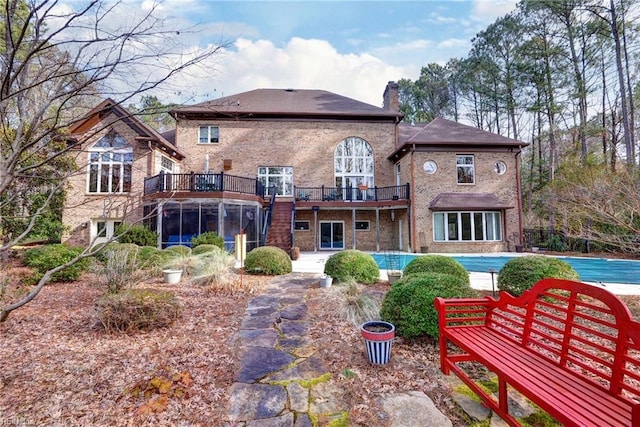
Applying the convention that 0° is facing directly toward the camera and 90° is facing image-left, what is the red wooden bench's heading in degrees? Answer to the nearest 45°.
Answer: approximately 45°

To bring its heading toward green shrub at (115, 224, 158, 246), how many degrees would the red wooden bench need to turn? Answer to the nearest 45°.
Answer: approximately 45° to its right

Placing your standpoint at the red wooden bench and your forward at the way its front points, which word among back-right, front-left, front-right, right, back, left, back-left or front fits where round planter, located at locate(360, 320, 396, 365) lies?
front-right

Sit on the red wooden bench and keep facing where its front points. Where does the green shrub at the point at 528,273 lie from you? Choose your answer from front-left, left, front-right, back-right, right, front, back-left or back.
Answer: back-right

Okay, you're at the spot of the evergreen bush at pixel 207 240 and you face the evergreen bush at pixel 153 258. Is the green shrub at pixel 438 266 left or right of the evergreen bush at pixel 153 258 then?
left

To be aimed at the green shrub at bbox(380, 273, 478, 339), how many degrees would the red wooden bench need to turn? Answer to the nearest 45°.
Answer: approximately 90° to its right

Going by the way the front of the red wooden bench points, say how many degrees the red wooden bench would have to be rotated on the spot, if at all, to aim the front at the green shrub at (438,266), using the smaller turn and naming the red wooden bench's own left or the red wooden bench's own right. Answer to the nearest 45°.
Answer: approximately 90° to the red wooden bench's own right

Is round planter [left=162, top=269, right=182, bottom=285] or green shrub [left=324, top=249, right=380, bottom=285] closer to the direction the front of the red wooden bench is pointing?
the round planter

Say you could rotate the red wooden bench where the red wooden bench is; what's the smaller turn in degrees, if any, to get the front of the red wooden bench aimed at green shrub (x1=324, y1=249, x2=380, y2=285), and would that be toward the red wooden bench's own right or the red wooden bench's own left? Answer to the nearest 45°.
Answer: approximately 90° to the red wooden bench's own right

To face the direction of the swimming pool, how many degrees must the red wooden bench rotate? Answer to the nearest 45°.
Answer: approximately 135° to its right

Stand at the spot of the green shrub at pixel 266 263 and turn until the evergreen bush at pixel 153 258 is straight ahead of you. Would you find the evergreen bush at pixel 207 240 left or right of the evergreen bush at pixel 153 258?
right

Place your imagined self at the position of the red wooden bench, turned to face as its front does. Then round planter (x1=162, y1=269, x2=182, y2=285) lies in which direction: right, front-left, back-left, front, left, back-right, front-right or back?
front-right
